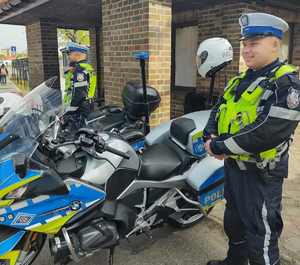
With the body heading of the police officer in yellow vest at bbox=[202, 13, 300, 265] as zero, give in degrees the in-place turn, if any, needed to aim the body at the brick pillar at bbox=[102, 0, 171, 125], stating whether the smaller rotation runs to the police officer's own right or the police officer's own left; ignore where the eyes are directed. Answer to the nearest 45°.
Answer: approximately 90° to the police officer's own right

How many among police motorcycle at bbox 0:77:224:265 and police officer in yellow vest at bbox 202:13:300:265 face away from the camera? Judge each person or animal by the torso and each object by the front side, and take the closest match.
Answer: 0

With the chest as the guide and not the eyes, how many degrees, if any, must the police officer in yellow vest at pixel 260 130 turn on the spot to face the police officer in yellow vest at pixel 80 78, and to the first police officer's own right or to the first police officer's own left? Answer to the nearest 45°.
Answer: approximately 90° to the first police officer's own right

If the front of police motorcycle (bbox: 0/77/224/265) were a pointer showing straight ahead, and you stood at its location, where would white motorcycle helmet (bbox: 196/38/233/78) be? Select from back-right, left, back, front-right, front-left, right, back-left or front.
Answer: back

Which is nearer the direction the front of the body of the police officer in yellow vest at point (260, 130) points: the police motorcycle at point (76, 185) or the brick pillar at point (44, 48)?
the police motorcycle

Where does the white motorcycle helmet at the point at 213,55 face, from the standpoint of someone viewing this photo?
facing away from the viewer and to the left of the viewer

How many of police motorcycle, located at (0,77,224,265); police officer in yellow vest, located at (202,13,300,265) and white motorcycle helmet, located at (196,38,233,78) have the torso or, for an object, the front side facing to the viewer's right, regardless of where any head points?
0

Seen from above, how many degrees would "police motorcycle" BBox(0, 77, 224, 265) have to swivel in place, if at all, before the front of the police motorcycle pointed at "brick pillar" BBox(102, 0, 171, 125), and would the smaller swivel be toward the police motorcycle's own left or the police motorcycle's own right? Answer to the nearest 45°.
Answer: approximately 135° to the police motorcycle's own right

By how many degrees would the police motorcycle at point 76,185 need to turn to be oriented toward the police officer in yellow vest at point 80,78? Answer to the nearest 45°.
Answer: approximately 135° to its right

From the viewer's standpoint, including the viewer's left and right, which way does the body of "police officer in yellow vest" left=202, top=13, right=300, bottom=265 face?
facing the viewer and to the left of the viewer

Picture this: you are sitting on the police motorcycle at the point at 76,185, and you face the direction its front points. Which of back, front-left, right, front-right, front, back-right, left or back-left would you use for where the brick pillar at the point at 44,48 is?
back-right

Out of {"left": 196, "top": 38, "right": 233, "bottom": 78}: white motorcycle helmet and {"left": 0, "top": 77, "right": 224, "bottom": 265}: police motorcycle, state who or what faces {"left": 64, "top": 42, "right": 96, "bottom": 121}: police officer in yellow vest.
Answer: the white motorcycle helmet
